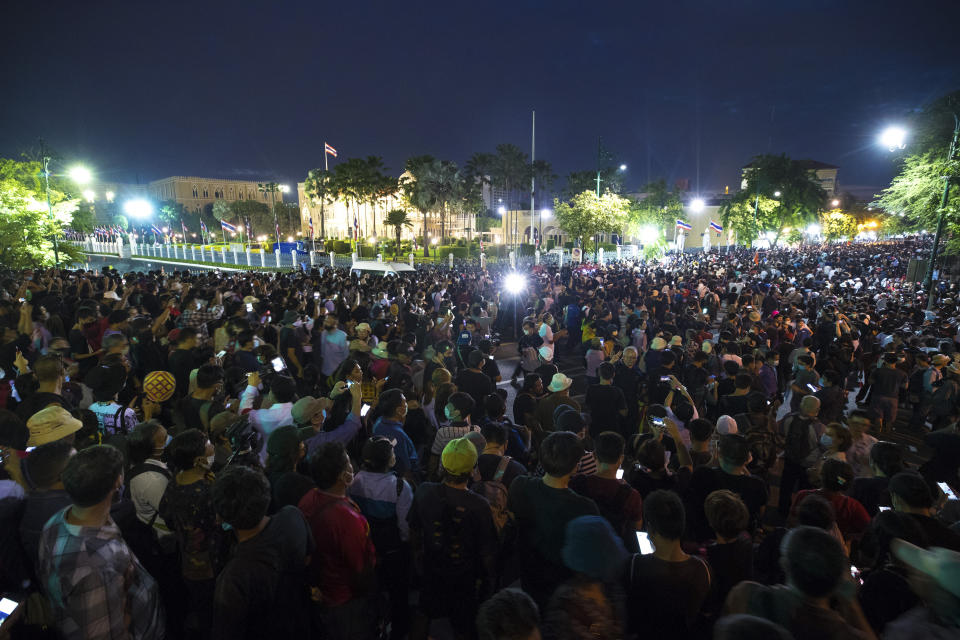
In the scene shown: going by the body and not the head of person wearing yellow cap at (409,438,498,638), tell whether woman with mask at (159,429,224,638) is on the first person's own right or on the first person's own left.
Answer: on the first person's own left

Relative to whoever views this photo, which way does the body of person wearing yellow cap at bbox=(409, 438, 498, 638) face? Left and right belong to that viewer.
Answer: facing away from the viewer

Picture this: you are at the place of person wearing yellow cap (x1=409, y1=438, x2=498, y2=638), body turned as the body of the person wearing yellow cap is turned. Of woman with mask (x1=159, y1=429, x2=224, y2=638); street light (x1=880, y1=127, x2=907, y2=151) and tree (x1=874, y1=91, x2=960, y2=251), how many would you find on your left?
1

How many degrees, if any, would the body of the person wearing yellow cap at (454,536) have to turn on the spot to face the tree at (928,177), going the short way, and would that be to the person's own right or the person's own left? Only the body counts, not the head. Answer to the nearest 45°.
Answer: approximately 45° to the person's own right

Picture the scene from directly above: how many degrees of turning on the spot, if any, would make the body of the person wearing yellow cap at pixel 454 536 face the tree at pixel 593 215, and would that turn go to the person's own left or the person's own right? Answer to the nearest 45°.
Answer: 0° — they already face it

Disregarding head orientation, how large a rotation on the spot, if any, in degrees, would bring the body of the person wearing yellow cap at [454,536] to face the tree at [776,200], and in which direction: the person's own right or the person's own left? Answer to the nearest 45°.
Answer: approximately 45° to the person's own right

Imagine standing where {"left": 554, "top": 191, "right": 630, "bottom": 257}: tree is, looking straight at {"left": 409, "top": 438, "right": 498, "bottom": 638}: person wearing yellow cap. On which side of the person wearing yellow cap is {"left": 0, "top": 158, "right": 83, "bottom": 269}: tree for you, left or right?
right

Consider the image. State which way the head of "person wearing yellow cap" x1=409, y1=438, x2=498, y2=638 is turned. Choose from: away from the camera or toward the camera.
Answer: away from the camera

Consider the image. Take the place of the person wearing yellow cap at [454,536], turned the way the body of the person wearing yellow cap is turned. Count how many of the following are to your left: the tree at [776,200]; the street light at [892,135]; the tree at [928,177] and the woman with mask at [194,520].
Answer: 1

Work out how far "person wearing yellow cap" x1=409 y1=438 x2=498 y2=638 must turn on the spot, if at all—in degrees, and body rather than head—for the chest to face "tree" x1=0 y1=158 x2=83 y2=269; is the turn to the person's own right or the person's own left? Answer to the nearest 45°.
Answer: approximately 45° to the person's own left

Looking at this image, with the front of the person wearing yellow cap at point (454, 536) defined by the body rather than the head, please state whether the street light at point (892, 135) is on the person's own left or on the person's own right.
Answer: on the person's own right

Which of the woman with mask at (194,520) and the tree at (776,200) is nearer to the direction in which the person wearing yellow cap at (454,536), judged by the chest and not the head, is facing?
the tree

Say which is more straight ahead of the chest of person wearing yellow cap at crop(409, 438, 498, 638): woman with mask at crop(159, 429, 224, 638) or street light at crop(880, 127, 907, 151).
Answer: the street light
